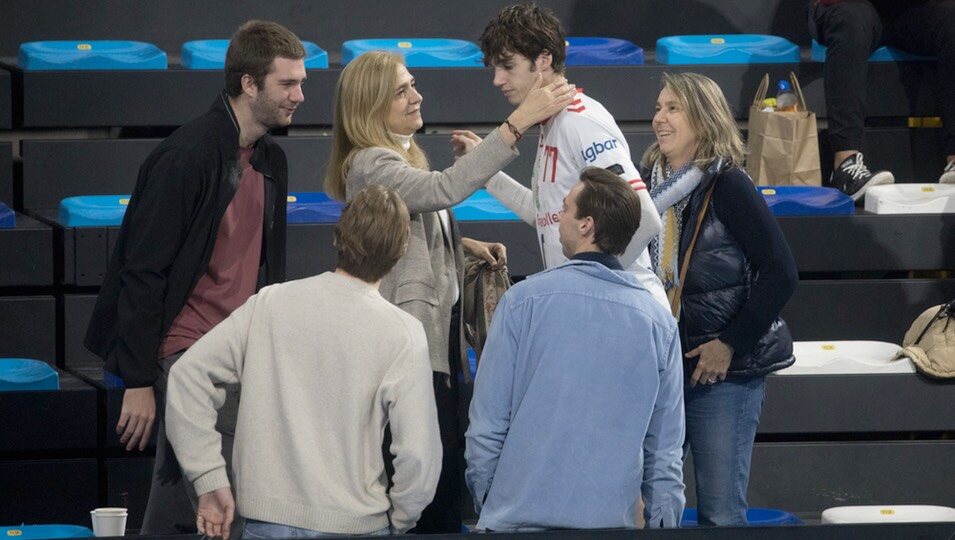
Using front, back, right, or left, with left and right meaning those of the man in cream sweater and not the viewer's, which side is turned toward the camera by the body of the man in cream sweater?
back

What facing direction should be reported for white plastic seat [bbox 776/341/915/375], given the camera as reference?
facing the viewer

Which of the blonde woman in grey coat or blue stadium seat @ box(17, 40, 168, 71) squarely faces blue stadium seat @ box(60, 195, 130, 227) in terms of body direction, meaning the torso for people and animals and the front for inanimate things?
blue stadium seat @ box(17, 40, 168, 71)

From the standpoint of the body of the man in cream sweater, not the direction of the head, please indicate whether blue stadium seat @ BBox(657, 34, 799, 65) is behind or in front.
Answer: in front

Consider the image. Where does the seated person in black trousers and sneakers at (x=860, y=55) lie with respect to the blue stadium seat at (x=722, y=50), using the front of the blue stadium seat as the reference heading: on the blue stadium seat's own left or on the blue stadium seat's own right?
on the blue stadium seat's own left

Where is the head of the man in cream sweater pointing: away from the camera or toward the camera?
away from the camera

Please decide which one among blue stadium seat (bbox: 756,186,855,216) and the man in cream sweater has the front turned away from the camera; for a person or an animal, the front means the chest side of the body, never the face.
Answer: the man in cream sweater

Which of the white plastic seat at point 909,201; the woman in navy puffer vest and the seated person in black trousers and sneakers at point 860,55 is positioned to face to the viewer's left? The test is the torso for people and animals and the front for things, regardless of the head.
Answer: the woman in navy puffer vest

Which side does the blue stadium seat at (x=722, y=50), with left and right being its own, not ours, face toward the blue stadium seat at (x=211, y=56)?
right

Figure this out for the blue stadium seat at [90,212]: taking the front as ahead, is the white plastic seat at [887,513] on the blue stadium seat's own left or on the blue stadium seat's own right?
on the blue stadium seat's own left

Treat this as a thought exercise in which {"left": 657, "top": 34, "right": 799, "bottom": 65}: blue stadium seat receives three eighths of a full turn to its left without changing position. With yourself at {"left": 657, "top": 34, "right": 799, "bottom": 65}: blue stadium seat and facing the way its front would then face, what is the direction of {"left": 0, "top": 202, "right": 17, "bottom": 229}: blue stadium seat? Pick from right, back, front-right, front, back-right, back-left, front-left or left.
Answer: back

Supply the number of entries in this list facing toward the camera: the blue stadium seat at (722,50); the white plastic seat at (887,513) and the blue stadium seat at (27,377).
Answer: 3

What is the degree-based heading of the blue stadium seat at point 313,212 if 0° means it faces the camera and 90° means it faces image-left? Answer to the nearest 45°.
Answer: approximately 0°

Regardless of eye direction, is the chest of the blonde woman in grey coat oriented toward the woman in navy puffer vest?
yes

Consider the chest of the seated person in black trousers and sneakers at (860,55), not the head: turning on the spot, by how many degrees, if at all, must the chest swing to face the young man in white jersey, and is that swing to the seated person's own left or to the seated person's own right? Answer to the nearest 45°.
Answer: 0° — they already face them

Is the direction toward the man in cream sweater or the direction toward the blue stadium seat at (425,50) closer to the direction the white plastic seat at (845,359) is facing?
the man in cream sweater

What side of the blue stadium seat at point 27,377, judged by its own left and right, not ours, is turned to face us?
front

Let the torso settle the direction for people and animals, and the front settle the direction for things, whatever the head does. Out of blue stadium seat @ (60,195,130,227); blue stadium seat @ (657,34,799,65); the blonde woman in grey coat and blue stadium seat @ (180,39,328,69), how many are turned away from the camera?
0
